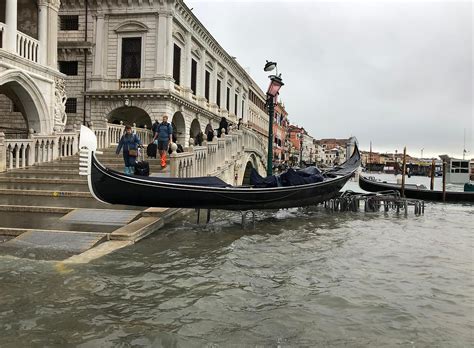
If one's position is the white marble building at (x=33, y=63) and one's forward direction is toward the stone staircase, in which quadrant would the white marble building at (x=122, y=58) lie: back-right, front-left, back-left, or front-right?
back-left

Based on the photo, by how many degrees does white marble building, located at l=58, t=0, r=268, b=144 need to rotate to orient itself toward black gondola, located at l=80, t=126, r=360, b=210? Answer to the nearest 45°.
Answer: approximately 45° to its right

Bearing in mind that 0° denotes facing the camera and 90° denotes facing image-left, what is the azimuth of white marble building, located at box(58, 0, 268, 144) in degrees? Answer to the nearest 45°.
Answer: approximately 315°

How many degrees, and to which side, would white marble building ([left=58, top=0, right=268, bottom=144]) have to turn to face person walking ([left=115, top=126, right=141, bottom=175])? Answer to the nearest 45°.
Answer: approximately 45° to its right

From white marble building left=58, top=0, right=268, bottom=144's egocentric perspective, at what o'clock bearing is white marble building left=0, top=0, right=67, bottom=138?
white marble building left=0, top=0, right=67, bottom=138 is roughly at 2 o'clock from white marble building left=58, top=0, right=268, bottom=144.

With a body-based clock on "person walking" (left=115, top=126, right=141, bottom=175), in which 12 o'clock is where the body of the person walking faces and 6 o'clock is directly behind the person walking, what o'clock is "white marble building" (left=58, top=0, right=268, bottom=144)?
The white marble building is roughly at 6 o'clock from the person walking.
